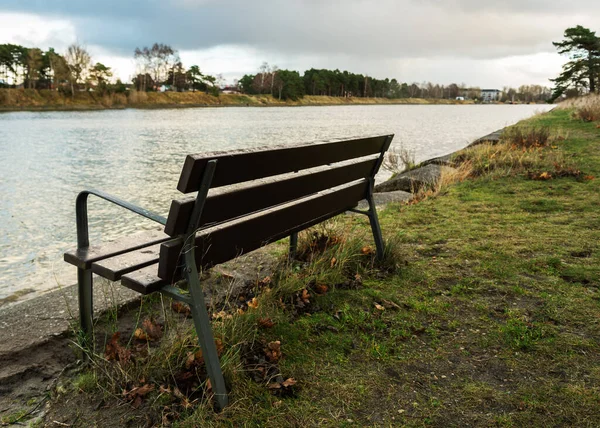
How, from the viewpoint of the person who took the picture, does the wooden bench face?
facing away from the viewer and to the left of the viewer

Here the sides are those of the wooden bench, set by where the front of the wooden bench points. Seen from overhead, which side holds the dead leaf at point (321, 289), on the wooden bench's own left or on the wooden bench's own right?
on the wooden bench's own right

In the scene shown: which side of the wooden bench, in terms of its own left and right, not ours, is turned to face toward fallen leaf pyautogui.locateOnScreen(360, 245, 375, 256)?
right

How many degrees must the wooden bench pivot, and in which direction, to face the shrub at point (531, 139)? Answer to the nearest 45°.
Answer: approximately 90° to its right

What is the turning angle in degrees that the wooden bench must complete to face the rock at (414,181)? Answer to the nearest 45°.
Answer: approximately 90° to its right
